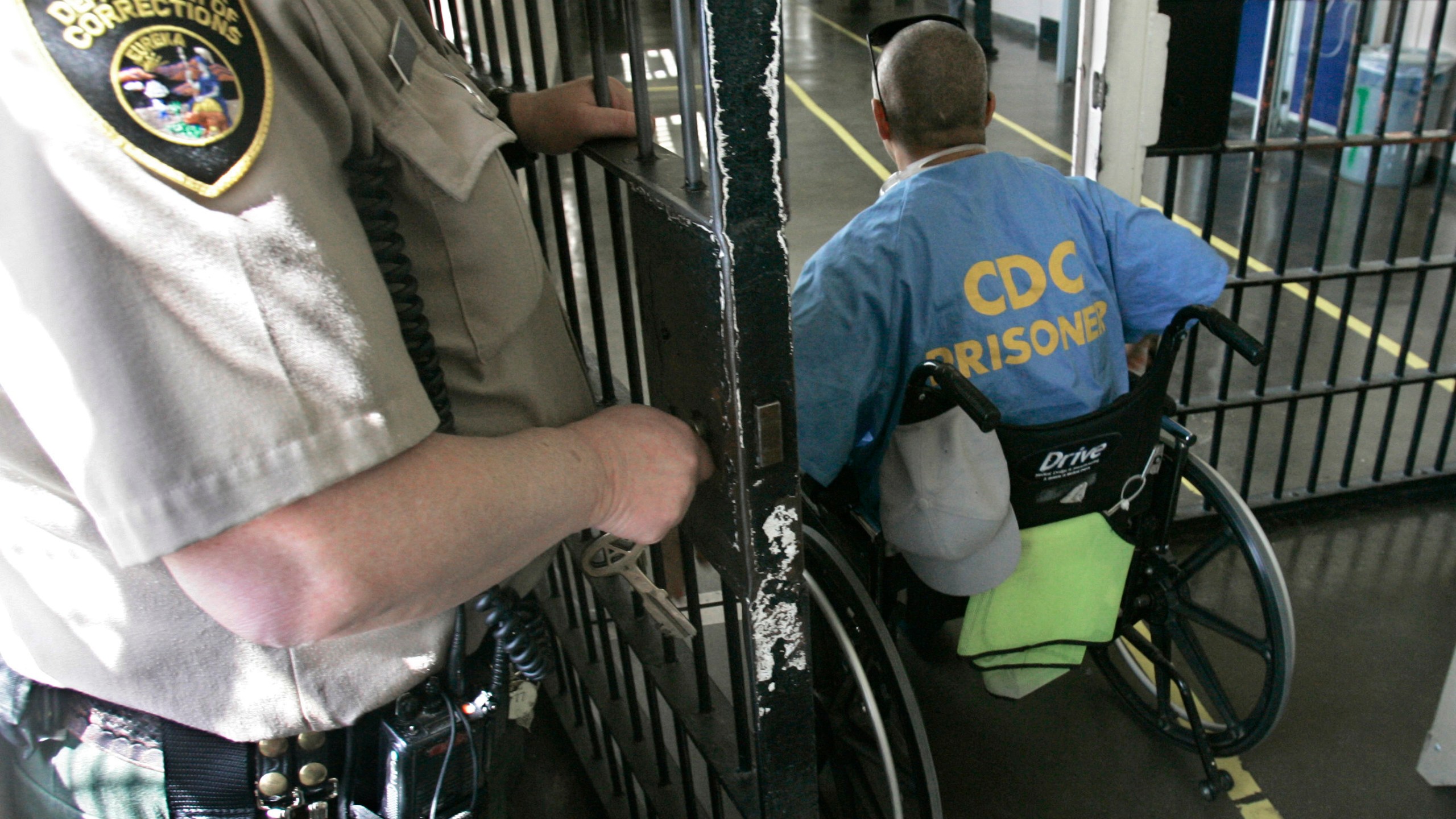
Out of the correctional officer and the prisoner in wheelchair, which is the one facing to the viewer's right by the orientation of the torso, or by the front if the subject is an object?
the correctional officer

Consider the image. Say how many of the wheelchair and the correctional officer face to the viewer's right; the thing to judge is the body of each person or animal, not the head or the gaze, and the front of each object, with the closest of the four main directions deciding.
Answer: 1

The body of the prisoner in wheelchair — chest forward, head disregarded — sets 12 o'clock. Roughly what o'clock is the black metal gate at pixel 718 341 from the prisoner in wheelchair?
The black metal gate is roughly at 8 o'clock from the prisoner in wheelchair.

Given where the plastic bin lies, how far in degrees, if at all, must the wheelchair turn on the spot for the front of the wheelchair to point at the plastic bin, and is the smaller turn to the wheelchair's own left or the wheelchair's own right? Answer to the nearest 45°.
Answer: approximately 45° to the wheelchair's own right

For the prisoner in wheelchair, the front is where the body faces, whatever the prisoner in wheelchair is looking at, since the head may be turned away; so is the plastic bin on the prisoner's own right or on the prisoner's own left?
on the prisoner's own right

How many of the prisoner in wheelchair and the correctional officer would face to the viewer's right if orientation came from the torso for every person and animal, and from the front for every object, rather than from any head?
1

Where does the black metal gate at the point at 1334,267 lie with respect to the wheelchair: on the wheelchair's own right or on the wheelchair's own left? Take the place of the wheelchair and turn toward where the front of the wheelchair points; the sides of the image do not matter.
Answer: on the wheelchair's own right

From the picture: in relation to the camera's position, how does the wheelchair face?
facing away from the viewer and to the left of the viewer

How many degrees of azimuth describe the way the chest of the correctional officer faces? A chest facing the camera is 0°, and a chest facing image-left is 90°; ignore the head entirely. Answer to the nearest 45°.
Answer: approximately 270°

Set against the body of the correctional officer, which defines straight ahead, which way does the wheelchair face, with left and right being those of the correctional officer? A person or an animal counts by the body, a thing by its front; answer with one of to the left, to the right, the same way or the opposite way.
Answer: to the left

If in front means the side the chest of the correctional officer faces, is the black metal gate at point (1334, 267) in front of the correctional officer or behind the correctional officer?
in front

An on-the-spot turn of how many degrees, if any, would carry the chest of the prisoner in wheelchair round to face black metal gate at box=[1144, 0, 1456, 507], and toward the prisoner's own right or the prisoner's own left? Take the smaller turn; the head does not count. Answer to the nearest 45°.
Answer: approximately 90° to the prisoner's own right

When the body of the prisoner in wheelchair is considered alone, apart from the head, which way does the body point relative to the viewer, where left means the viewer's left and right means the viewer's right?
facing away from the viewer and to the left of the viewer

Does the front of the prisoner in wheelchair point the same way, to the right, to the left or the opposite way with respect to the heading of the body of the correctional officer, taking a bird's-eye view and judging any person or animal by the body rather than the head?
to the left

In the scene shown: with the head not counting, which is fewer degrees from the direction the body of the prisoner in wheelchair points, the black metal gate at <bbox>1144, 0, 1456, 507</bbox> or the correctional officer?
the black metal gate

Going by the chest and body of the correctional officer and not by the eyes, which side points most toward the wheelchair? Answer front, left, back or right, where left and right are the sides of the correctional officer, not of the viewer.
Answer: front

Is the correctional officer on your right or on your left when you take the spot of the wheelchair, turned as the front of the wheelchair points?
on your left
